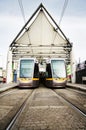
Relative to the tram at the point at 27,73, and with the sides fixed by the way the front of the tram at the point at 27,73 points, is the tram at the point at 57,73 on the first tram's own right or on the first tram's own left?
on the first tram's own left

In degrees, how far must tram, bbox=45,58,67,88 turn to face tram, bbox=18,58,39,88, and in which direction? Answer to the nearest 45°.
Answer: approximately 90° to its right

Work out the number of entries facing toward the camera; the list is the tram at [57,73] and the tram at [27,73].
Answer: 2

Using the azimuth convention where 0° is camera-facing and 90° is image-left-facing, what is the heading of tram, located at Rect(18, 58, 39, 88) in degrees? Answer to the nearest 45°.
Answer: approximately 0°
